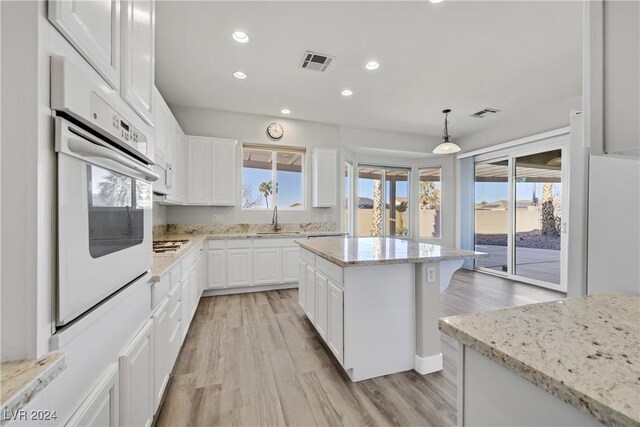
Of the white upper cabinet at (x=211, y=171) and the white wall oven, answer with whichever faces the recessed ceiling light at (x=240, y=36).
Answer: the white upper cabinet

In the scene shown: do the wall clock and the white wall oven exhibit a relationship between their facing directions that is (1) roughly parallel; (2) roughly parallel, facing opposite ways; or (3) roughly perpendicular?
roughly perpendicular

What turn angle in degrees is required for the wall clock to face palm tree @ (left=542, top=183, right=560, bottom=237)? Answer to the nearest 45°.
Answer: approximately 90° to its left

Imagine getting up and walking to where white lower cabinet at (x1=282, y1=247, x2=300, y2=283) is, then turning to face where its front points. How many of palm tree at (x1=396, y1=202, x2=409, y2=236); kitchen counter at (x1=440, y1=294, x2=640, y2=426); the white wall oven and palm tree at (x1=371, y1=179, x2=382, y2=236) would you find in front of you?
2

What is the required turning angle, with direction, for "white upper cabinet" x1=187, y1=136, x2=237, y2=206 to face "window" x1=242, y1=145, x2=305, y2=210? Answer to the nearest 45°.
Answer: approximately 90° to its left

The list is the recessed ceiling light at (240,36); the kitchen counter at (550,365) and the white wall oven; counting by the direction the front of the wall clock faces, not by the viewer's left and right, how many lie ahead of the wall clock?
3

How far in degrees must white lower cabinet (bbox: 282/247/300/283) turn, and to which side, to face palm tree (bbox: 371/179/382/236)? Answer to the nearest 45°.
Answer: approximately 135° to its left

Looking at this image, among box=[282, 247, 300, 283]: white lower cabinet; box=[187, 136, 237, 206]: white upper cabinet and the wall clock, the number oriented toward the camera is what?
3

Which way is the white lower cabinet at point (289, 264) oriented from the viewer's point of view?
toward the camera

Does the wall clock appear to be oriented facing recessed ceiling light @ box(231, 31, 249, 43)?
yes

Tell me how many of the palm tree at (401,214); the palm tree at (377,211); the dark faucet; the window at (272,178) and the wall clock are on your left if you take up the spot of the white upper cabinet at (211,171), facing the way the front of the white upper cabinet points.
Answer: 5

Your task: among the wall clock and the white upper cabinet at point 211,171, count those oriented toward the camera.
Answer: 2

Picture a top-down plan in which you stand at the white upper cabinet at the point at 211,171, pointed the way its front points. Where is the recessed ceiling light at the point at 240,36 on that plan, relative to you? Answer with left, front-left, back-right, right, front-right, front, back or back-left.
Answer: front
